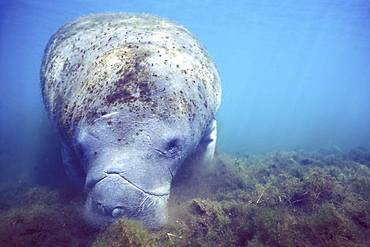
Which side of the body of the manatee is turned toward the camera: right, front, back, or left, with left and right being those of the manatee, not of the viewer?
front
